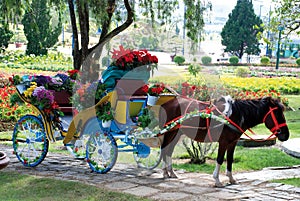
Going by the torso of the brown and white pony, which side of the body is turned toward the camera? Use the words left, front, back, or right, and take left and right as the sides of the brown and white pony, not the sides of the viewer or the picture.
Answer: right

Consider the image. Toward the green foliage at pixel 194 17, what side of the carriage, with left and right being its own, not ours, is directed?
left

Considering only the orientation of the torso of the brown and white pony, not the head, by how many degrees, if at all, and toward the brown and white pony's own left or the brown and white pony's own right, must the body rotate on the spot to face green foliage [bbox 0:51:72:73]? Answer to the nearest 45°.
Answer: approximately 135° to the brown and white pony's own left

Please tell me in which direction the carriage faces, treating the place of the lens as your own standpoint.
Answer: facing the viewer and to the right of the viewer

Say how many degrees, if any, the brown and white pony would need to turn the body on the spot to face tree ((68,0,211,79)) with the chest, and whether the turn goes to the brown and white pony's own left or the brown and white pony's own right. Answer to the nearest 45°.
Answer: approximately 135° to the brown and white pony's own left

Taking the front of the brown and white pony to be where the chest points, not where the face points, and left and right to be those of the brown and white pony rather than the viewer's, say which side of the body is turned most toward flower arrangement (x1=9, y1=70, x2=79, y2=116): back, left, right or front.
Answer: back

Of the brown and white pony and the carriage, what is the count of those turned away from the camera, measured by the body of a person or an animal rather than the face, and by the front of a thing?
0

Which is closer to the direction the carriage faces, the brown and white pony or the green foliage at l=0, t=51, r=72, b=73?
the brown and white pony

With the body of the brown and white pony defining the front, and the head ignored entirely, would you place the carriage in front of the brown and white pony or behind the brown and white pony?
behind

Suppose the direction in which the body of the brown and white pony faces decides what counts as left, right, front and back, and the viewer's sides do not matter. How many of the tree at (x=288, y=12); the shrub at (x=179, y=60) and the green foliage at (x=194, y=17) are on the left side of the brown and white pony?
3

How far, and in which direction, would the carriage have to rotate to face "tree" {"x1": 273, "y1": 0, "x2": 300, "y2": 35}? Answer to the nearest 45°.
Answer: approximately 90° to its left

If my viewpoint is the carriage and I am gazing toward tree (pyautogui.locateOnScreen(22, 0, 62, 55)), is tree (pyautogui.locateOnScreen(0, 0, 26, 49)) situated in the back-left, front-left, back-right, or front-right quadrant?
front-left
